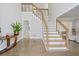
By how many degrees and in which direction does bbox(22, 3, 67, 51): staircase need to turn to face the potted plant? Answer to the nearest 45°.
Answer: approximately 90° to its right

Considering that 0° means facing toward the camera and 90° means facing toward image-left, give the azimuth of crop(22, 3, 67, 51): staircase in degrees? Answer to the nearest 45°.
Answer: approximately 0°
